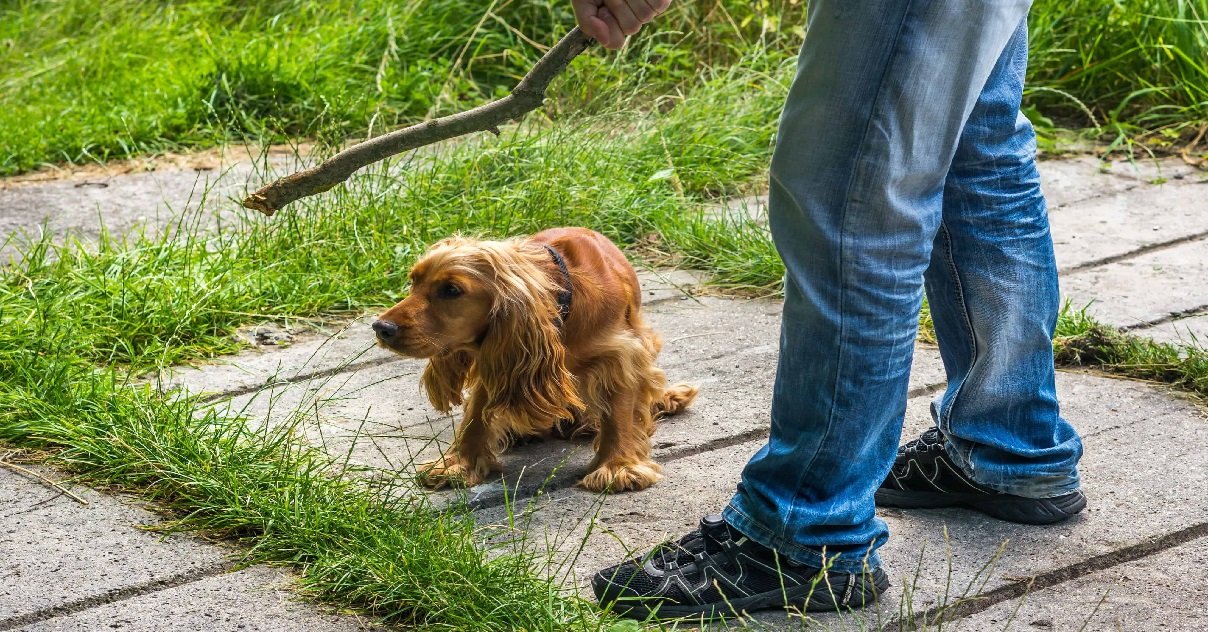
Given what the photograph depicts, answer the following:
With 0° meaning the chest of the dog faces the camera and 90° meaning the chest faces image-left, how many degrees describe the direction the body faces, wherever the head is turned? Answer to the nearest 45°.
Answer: approximately 45°
